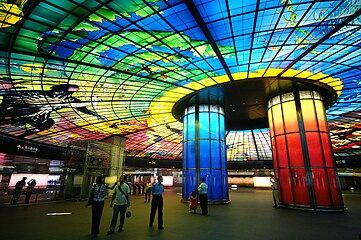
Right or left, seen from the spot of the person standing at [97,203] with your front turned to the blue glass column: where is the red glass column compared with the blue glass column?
right

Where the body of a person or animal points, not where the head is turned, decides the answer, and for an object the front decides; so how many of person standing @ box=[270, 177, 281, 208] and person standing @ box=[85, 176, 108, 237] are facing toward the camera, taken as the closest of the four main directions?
1
